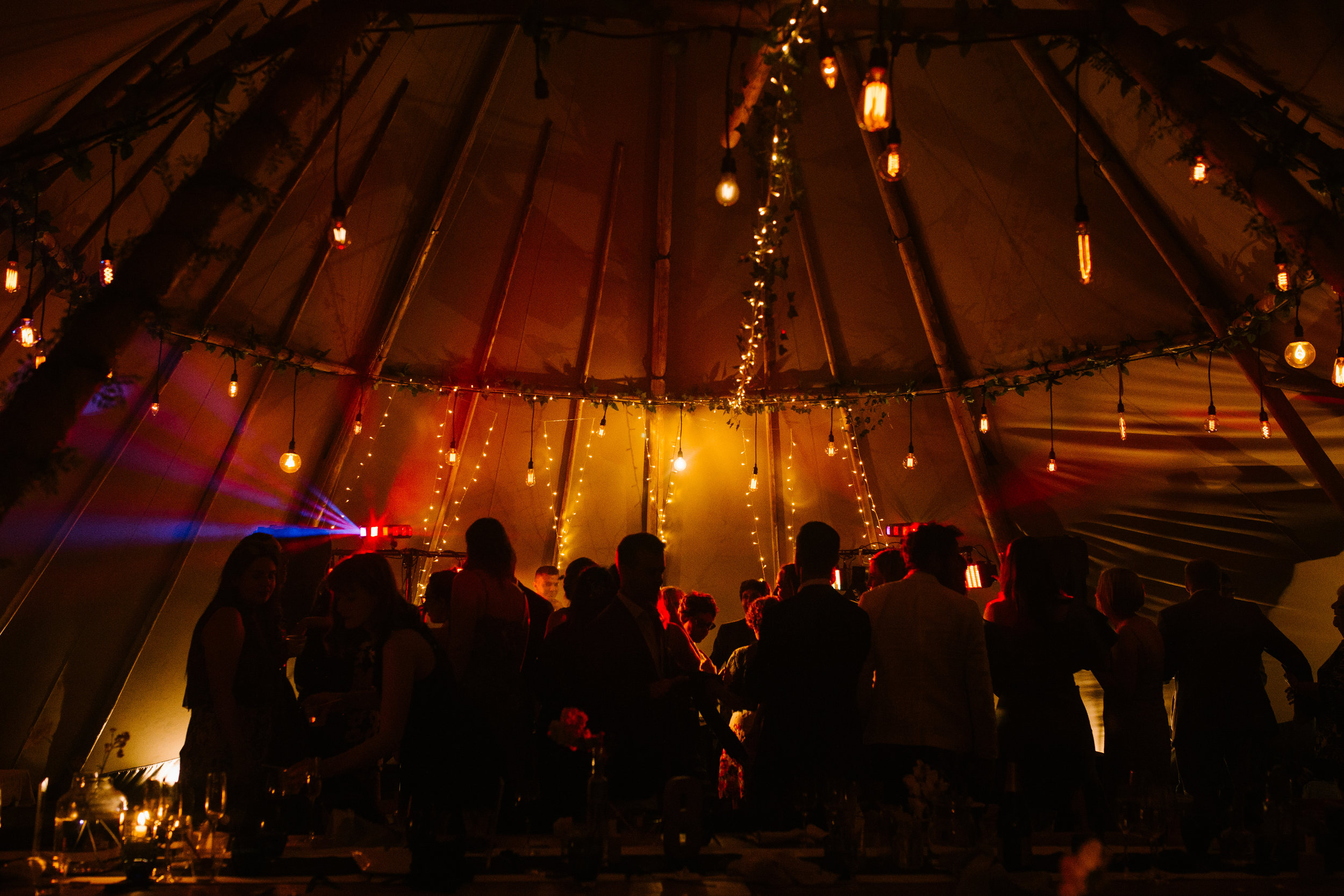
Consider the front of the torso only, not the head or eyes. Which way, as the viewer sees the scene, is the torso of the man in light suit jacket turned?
away from the camera

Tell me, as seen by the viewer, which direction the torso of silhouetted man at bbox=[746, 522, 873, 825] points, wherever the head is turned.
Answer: away from the camera

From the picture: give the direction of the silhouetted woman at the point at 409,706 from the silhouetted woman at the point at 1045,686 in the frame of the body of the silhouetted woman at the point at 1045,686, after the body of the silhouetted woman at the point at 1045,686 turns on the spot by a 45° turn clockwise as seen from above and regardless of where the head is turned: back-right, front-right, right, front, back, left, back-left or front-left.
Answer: back

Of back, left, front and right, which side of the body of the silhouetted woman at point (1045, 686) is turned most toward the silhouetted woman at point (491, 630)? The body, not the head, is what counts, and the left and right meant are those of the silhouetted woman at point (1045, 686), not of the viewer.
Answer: left

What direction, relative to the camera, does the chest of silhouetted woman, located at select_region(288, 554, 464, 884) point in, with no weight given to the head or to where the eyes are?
to the viewer's left

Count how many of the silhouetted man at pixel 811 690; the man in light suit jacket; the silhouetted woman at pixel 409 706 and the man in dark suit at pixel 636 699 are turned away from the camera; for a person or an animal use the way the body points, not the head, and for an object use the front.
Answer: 2

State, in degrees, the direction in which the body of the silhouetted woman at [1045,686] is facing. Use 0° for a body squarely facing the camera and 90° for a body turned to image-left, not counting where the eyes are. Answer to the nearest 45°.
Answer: approximately 180°

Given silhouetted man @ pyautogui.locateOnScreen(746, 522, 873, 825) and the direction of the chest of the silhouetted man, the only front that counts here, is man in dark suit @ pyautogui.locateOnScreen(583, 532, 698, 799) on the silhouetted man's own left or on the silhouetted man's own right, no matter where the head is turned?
on the silhouetted man's own left

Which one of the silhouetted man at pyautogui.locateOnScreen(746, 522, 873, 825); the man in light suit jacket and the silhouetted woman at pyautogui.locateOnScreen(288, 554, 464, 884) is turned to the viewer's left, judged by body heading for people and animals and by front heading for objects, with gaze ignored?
the silhouetted woman
